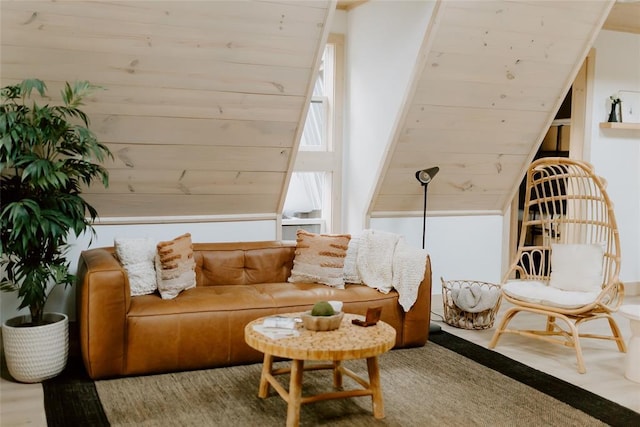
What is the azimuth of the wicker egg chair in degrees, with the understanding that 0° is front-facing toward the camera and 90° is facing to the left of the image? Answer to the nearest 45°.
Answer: approximately 45°

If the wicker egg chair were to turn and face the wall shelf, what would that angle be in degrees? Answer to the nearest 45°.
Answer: approximately 135° to its right

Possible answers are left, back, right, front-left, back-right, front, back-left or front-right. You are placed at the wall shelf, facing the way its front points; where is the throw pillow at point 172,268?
front-right

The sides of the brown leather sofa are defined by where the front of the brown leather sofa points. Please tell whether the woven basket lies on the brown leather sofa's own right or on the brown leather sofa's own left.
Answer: on the brown leather sofa's own left

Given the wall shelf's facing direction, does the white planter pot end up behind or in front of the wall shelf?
in front

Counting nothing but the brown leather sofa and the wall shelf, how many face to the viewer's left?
0

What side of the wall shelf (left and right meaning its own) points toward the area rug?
front

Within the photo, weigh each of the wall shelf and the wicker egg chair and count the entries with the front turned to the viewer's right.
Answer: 0

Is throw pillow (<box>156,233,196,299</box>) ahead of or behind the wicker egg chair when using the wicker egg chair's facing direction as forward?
ahead

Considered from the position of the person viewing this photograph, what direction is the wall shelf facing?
facing the viewer

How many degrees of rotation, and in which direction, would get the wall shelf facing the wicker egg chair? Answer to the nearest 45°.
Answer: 0° — it already faces it

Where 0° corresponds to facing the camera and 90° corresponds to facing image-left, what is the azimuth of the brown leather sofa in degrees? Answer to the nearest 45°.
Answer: approximately 315°
